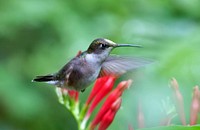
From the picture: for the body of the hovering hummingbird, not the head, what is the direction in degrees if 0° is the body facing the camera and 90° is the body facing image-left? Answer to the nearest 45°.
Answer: approximately 270°
